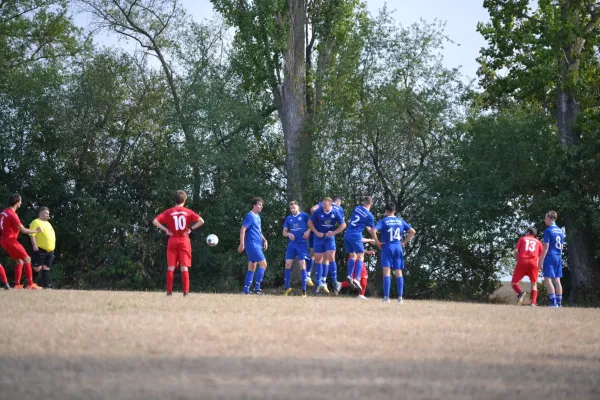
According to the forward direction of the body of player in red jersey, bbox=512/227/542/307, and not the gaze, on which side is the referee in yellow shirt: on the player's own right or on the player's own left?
on the player's own left

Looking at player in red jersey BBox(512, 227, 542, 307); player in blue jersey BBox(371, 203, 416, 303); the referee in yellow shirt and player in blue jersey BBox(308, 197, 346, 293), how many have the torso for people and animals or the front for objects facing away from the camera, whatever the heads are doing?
2

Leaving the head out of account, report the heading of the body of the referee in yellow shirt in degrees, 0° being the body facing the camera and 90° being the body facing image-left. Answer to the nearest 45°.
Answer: approximately 315°

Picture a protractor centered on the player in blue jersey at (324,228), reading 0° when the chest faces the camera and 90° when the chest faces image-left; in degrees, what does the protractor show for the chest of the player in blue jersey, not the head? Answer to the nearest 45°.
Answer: approximately 0°

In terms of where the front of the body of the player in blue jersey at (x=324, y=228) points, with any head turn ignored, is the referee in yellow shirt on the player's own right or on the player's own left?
on the player's own right

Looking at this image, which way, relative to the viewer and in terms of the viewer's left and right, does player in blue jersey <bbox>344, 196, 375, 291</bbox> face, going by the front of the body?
facing away from the viewer and to the right of the viewer

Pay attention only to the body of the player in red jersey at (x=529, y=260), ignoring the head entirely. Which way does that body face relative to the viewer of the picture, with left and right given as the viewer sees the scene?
facing away from the viewer

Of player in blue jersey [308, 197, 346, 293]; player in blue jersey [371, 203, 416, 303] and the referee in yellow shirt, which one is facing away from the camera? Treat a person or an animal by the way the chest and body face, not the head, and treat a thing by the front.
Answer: player in blue jersey [371, 203, 416, 303]

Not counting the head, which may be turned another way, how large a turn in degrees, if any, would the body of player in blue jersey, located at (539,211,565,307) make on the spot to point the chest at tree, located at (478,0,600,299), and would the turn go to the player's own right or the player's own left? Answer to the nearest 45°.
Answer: approximately 45° to the player's own right

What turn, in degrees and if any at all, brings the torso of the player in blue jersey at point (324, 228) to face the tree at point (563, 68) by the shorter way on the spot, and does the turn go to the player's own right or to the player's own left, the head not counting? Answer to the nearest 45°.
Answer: approximately 135° to the player's own left

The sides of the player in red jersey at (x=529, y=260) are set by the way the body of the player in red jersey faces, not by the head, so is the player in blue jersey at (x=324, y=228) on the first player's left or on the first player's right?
on the first player's left

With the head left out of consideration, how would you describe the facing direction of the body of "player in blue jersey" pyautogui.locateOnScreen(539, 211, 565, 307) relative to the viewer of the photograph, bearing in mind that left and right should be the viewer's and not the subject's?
facing away from the viewer and to the left of the viewer

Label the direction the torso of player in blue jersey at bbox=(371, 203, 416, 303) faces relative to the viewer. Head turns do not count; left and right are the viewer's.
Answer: facing away from the viewer

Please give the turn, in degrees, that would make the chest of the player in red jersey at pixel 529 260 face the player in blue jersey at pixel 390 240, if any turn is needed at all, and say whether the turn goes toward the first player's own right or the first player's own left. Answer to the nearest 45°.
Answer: approximately 135° to the first player's own left

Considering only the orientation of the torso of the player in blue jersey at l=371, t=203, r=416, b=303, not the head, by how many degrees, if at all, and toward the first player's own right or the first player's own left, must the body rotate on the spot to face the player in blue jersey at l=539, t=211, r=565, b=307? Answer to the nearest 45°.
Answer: approximately 45° to the first player's own right

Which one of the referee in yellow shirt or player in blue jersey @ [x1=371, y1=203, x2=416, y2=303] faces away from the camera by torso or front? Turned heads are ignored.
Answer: the player in blue jersey

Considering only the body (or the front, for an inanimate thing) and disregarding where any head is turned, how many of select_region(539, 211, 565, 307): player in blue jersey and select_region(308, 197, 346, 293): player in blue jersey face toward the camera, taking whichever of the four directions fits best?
1

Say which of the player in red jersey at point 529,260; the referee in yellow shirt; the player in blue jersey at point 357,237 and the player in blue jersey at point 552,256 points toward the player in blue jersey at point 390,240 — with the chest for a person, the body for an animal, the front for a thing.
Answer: the referee in yellow shirt
